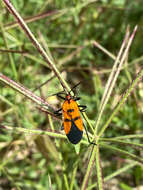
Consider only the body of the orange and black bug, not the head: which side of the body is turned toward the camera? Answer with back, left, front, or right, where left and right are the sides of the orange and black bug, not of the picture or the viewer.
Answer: back
